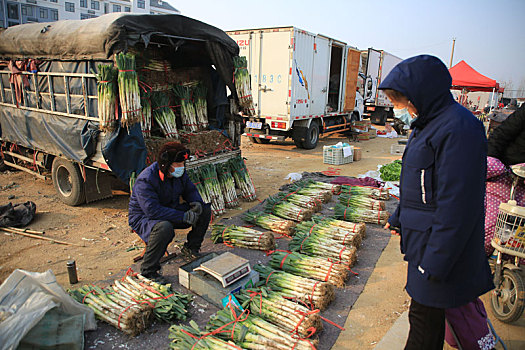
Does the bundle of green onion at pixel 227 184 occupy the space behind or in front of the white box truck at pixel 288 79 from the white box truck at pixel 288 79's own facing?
behind

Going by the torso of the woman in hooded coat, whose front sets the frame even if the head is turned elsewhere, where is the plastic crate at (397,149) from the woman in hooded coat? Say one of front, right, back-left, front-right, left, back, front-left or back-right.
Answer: right

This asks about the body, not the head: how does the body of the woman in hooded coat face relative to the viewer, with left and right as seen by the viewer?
facing to the left of the viewer

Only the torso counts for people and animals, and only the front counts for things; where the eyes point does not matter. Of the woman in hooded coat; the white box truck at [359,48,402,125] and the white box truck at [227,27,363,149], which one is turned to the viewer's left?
the woman in hooded coat

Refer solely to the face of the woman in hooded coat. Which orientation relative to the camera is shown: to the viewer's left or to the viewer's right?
to the viewer's left

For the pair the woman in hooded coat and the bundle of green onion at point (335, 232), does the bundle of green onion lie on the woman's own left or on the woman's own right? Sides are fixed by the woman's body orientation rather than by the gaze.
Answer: on the woman's own right

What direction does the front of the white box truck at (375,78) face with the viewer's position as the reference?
facing away from the viewer and to the right of the viewer

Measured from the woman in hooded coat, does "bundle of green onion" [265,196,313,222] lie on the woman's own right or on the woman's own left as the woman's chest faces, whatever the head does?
on the woman's own right

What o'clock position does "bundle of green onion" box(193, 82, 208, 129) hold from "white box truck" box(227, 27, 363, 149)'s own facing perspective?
The bundle of green onion is roughly at 5 o'clock from the white box truck.
